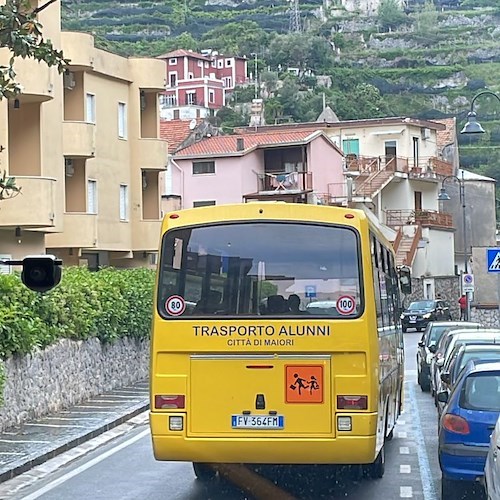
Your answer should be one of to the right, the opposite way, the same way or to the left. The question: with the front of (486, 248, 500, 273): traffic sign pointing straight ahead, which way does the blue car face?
the opposite way

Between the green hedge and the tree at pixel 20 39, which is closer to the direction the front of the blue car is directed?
the green hedge

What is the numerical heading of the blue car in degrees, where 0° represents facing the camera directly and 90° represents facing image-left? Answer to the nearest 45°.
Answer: approximately 180°

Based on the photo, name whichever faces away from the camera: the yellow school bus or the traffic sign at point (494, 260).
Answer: the yellow school bus

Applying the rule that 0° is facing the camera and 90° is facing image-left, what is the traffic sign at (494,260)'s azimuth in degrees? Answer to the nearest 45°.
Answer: approximately 0°

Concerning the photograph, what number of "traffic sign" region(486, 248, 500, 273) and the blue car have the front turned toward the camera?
1

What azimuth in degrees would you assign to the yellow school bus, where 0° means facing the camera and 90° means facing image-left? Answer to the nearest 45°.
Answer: approximately 180°

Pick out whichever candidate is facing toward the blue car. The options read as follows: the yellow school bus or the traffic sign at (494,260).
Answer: the traffic sign

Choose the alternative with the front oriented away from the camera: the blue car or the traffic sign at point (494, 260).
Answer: the blue car

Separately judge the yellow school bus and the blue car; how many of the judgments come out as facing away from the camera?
2
